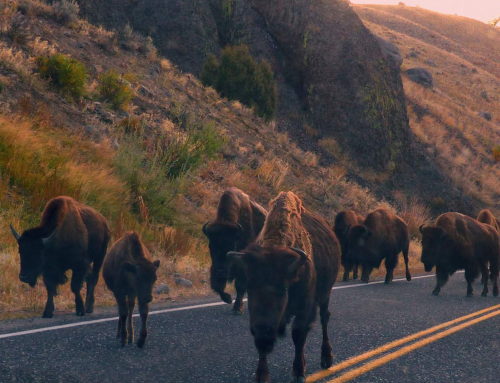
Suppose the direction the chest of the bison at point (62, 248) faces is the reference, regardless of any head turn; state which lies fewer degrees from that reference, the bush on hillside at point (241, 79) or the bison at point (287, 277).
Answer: the bison

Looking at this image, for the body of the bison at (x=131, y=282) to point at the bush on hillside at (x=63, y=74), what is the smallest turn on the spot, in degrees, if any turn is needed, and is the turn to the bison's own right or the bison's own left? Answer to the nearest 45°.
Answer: approximately 180°

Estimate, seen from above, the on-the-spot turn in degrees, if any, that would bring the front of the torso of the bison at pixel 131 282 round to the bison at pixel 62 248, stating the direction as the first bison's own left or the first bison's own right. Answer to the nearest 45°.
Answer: approximately 135° to the first bison's own right

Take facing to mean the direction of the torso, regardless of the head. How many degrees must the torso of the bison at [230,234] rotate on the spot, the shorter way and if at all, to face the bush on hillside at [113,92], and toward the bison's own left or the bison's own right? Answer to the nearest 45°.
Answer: approximately 135° to the bison's own right

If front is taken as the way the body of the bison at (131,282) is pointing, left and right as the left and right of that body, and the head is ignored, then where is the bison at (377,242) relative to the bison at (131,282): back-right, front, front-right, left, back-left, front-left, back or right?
back-left

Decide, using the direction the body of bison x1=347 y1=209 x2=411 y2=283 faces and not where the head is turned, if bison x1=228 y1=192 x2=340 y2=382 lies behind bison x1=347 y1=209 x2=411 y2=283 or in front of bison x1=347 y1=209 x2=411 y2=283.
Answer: in front

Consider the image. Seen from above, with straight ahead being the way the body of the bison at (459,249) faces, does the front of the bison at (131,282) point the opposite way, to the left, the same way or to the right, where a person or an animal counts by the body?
to the left

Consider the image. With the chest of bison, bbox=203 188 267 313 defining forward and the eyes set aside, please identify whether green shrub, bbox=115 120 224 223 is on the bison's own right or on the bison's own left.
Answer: on the bison's own right

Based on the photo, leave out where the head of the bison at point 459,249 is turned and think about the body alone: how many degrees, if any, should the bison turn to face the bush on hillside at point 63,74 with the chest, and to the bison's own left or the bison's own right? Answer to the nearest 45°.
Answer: approximately 45° to the bison's own right

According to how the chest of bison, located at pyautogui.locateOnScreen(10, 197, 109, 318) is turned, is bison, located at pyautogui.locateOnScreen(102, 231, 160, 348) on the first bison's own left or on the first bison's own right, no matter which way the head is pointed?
on the first bison's own left
